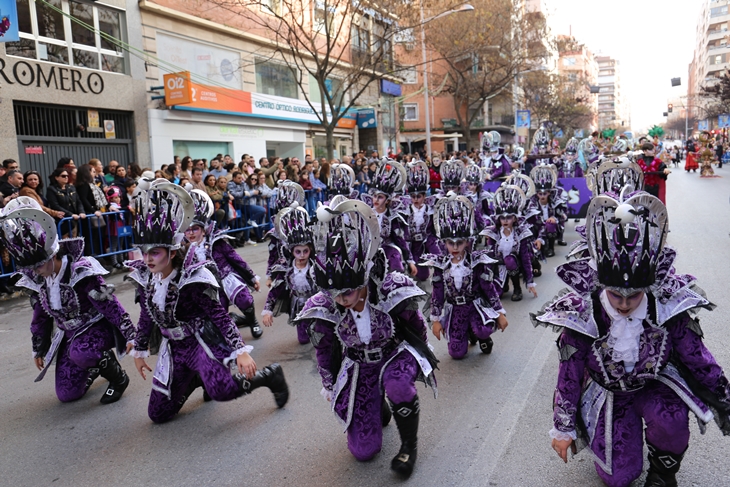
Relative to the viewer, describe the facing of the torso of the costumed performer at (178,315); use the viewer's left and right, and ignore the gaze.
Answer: facing the viewer and to the left of the viewer

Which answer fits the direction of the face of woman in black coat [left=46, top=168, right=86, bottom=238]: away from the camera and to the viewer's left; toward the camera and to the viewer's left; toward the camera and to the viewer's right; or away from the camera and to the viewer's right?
toward the camera and to the viewer's right

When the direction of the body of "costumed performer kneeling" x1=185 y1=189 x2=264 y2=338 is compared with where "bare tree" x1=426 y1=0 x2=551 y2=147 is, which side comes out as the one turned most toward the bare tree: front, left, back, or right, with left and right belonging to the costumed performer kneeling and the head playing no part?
back

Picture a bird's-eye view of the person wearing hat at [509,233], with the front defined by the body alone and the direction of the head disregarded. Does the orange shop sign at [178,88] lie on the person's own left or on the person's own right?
on the person's own right

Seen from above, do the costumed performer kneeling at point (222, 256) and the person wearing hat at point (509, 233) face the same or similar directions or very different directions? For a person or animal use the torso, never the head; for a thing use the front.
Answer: same or similar directions

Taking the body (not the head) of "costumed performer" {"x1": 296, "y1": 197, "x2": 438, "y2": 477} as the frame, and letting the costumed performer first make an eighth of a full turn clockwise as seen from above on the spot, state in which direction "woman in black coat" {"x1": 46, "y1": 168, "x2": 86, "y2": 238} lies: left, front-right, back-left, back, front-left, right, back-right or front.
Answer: right

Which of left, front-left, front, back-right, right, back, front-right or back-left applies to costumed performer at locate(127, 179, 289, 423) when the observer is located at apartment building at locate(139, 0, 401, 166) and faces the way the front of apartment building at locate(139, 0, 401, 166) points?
front-right

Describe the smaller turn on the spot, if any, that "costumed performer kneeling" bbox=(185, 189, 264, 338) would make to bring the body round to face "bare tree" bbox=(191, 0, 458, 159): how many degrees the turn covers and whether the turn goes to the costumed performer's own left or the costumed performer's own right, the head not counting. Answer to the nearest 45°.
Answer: approximately 135° to the costumed performer's own right

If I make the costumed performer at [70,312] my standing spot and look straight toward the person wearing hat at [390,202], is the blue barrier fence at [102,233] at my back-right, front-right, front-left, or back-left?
front-left

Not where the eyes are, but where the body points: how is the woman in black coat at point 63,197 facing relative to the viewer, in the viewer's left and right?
facing the viewer and to the right of the viewer

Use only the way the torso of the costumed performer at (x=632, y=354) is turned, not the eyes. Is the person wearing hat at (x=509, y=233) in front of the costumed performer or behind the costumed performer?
behind

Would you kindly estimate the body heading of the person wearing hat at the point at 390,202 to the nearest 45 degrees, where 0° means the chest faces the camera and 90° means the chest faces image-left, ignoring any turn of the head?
approximately 45°

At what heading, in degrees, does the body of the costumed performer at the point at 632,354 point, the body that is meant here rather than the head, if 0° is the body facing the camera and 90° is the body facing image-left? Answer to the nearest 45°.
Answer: approximately 0°

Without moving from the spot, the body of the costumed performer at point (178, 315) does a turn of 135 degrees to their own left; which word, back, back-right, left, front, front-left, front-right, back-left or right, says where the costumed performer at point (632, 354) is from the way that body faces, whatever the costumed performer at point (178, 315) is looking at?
front-right

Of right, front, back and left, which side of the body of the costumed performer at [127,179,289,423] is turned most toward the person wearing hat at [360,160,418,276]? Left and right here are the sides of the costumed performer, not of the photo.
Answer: back

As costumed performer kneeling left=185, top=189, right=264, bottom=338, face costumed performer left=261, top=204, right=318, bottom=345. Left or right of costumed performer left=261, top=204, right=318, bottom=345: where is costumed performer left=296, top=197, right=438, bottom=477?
right

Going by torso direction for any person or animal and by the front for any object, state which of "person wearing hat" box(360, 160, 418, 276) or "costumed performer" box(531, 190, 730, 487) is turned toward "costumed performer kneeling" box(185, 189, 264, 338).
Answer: the person wearing hat

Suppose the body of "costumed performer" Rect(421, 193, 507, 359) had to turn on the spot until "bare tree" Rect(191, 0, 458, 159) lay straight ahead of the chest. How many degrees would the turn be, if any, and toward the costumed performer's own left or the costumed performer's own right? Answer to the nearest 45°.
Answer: approximately 180°

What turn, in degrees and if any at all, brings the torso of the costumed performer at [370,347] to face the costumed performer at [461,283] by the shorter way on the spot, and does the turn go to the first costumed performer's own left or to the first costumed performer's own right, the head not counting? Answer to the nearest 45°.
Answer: approximately 135° to the first costumed performer's own left

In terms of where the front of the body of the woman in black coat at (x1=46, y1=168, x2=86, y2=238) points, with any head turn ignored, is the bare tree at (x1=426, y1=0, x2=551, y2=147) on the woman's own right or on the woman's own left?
on the woman's own left
